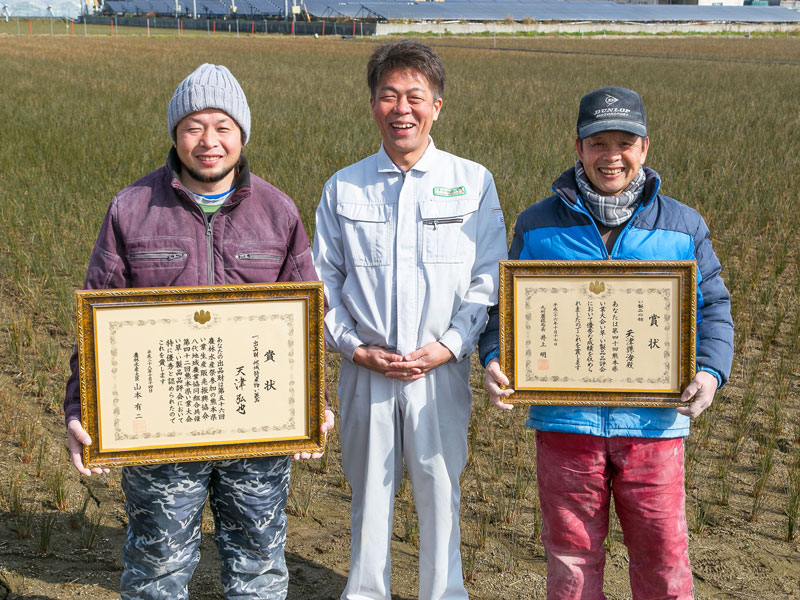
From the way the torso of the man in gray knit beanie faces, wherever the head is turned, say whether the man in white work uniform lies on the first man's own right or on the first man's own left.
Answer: on the first man's own left

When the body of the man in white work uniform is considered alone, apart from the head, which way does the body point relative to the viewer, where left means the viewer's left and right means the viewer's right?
facing the viewer

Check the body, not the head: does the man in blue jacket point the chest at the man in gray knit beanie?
no

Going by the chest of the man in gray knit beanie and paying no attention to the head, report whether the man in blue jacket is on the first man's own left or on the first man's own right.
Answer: on the first man's own left

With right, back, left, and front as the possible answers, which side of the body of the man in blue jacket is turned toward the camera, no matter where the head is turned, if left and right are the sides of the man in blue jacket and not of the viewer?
front

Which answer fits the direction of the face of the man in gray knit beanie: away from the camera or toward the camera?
toward the camera

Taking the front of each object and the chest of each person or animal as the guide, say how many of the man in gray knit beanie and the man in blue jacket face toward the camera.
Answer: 2

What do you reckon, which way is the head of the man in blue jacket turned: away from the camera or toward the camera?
toward the camera

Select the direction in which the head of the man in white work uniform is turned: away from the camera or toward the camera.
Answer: toward the camera
